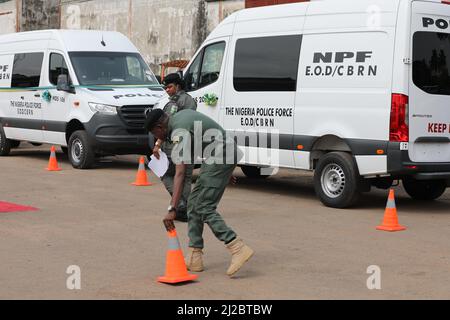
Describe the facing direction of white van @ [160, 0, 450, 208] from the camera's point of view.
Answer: facing away from the viewer and to the left of the viewer

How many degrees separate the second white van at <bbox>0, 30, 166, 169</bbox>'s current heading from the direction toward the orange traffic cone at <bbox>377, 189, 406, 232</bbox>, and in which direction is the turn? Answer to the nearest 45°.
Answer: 0° — it already faces it

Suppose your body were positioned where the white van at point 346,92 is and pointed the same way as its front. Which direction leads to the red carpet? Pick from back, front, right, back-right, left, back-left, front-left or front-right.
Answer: front-left

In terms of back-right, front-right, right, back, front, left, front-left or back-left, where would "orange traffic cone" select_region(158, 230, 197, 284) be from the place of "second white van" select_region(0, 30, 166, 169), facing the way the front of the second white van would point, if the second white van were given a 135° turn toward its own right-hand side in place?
left

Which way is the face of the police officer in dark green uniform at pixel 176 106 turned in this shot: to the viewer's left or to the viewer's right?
to the viewer's left

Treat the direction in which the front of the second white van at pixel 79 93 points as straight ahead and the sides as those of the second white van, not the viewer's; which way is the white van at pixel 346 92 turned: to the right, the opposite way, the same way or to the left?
the opposite way

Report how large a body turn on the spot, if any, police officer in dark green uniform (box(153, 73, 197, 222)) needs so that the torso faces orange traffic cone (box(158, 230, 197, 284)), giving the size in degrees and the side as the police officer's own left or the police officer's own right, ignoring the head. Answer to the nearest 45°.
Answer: approximately 45° to the police officer's own left

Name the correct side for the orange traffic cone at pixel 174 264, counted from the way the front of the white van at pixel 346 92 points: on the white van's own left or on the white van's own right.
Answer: on the white van's own left

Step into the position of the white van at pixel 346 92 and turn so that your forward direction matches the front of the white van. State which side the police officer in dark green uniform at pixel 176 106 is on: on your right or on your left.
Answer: on your left

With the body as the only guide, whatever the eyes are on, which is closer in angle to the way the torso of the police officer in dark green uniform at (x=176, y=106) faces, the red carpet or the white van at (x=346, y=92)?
the red carpet

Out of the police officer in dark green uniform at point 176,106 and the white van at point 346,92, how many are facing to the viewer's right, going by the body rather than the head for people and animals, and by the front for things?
0

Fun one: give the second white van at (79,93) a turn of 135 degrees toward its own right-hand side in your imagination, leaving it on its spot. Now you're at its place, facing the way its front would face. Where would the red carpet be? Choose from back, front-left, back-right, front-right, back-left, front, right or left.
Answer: left

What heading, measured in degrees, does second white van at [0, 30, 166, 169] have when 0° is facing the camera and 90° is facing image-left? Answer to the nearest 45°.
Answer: approximately 315°

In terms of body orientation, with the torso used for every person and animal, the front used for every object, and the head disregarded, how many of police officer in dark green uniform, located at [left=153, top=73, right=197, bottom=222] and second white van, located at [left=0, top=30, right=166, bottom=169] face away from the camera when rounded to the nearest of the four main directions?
0

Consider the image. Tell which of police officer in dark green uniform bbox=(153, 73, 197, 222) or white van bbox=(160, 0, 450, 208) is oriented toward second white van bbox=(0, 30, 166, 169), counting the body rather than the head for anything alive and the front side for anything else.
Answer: the white van
